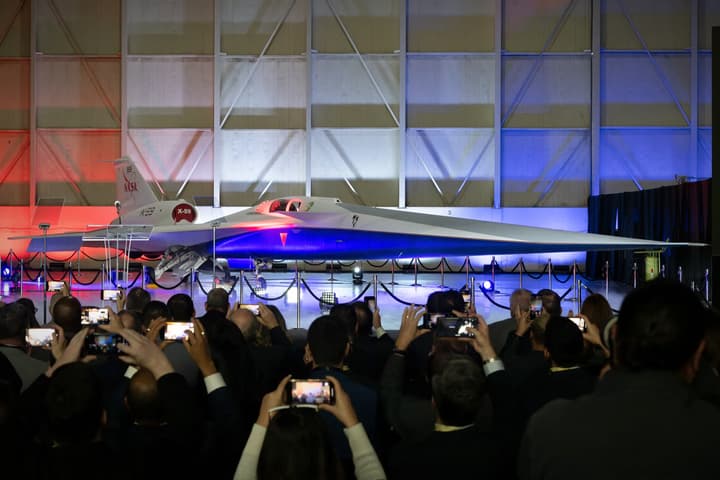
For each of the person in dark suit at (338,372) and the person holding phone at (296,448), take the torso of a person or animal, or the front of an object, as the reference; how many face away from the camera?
2

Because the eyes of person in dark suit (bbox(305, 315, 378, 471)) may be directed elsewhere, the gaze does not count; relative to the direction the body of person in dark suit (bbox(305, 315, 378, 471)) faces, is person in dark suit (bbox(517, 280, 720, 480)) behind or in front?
behind

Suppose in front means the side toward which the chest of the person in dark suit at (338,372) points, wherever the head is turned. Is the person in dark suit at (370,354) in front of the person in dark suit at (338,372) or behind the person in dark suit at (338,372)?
in front

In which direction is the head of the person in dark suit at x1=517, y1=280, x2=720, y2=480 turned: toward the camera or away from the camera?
away from the camera

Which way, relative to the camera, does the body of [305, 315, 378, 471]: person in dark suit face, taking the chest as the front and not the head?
away from the camera

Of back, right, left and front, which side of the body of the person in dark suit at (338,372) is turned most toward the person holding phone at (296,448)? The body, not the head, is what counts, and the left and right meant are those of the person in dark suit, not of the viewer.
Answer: back

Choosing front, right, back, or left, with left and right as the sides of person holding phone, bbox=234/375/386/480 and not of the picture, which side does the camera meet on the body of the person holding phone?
back

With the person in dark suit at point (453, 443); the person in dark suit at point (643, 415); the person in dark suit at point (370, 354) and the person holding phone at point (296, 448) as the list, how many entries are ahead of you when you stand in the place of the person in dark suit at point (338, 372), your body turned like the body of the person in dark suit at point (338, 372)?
1

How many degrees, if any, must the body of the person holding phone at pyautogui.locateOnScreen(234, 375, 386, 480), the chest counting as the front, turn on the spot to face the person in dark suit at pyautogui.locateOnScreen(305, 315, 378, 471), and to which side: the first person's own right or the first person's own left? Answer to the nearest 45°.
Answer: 0° — they already face them
